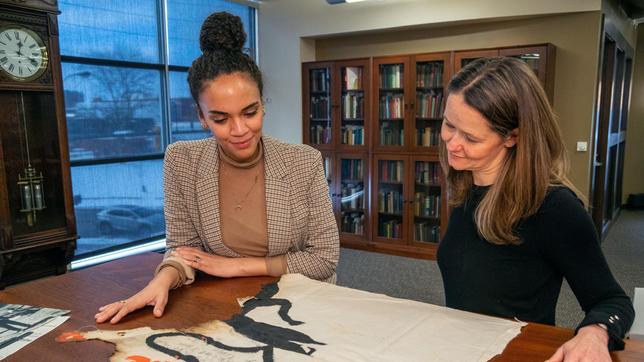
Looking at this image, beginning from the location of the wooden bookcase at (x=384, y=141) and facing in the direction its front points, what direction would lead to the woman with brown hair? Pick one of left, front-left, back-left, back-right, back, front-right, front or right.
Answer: front-left

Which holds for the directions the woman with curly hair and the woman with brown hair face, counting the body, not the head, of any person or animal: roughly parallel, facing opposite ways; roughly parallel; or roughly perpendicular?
roughly perpendicular

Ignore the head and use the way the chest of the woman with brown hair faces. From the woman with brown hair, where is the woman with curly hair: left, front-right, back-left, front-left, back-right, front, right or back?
front-right

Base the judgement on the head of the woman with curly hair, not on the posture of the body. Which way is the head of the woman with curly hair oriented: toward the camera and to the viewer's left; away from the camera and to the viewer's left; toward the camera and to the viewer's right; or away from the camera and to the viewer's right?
toward the camera and to the viewer's right

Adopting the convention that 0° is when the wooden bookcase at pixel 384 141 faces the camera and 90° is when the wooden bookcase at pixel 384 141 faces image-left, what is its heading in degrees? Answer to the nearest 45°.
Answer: approximately 45°

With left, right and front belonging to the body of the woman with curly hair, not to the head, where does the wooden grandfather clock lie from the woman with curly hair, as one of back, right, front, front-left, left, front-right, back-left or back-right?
back-right

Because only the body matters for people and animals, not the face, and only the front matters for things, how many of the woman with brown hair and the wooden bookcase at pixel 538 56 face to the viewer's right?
0

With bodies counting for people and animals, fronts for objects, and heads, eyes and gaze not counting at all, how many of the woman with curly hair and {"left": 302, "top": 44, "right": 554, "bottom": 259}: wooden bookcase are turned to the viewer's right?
0

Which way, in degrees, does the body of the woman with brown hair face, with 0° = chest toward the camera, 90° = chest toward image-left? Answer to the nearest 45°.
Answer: approximately 45°

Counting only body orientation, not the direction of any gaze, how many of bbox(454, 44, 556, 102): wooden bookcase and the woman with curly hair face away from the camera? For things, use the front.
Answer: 0

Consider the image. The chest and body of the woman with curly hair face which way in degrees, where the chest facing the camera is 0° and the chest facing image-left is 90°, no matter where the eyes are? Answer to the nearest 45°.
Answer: approximately 0°
